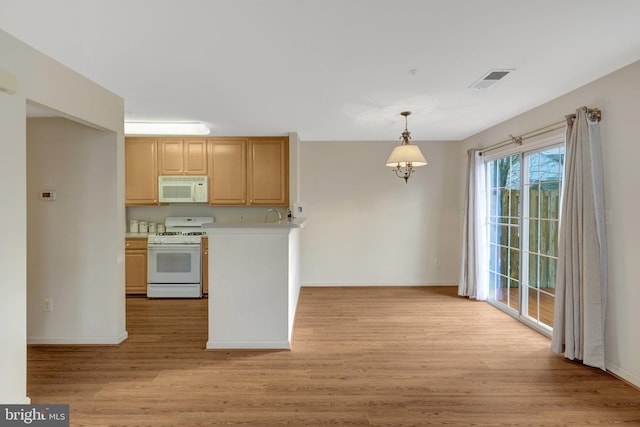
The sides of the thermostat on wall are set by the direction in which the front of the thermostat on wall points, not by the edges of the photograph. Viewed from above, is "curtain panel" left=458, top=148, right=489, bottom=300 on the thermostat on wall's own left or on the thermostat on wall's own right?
on the thermostat on wall's own left

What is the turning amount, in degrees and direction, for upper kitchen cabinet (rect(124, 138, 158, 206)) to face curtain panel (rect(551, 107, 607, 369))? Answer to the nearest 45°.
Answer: approximately 45° to its left

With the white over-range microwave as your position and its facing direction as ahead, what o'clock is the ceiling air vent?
The ceiling air vent is roughly at 11 o'clock from the white over-range microwave.

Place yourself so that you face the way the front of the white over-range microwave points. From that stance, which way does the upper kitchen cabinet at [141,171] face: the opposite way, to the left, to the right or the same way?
the same way

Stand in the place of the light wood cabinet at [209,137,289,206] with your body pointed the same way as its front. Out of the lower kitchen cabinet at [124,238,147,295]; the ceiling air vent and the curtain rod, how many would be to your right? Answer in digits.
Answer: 1

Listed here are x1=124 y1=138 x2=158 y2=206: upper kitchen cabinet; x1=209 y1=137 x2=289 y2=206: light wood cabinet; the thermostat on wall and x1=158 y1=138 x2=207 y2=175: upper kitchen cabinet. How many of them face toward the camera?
4

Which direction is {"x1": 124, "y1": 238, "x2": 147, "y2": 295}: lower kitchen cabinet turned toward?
toward the camera

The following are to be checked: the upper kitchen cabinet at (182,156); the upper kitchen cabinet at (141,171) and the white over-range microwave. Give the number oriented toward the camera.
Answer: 3

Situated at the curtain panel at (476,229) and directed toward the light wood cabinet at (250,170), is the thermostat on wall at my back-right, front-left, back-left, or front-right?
front-left

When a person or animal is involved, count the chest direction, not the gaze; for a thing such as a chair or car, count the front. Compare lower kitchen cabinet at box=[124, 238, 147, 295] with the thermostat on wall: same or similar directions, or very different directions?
same or similar directions

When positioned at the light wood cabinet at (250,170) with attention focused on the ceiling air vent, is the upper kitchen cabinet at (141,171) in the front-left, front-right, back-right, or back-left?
back-right

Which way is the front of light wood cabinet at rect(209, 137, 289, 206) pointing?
toward the camera

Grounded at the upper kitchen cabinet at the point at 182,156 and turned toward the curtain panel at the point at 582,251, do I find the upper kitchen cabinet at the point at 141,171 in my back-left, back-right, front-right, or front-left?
back-right

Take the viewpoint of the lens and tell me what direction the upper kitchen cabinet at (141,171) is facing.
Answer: facing the viewer

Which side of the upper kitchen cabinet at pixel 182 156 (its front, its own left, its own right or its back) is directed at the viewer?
front

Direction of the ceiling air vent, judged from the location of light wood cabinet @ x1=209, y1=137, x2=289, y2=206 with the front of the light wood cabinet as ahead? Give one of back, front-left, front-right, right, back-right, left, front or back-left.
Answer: front-left

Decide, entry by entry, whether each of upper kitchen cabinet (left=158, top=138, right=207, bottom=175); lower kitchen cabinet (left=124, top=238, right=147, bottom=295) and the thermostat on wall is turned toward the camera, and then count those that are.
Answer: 3

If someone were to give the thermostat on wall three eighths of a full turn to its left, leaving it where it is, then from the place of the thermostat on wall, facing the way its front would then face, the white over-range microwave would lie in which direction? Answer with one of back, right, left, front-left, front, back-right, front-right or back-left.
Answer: front
